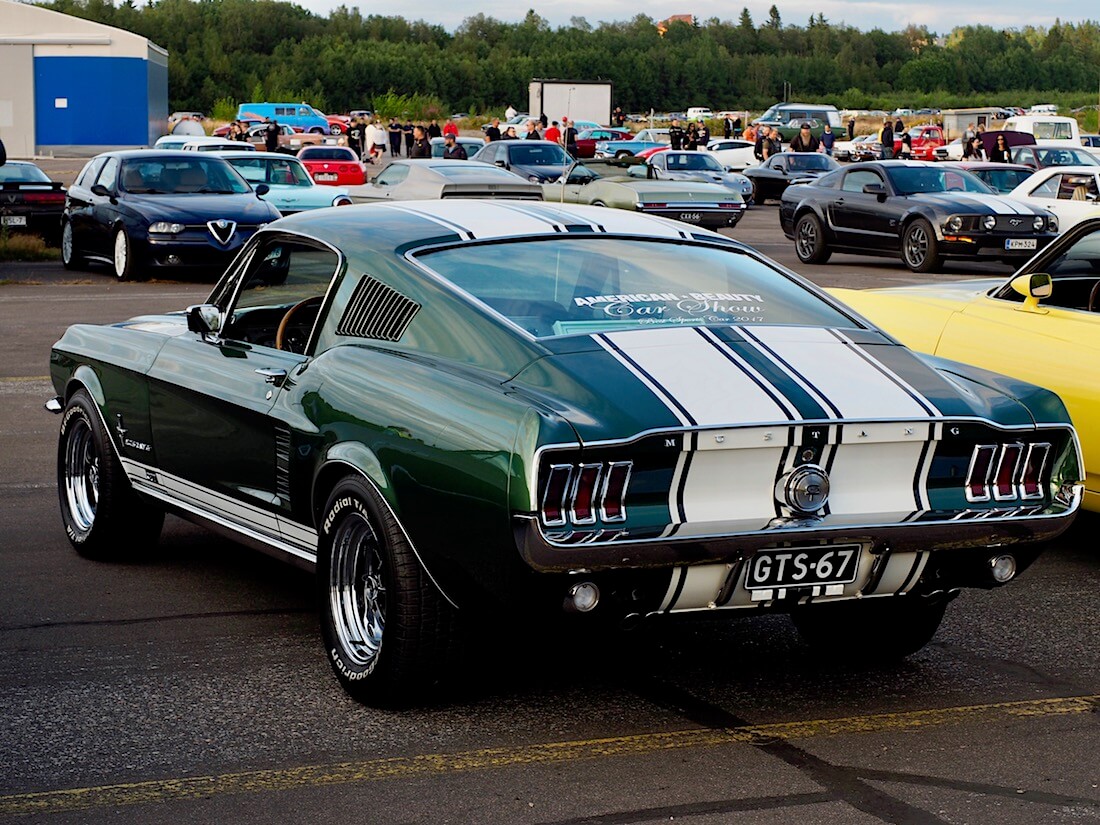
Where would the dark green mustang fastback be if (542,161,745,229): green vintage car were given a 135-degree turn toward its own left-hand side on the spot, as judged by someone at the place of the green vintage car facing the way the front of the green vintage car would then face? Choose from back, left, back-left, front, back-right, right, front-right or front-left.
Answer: front

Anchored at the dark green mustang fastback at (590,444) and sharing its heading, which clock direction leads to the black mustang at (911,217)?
The black mustang is roughly at 2 o'clock from the dark green mustang fastback.

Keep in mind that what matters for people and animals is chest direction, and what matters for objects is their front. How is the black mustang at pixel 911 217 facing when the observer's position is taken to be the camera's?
facing the viewer and to the right of the viewer

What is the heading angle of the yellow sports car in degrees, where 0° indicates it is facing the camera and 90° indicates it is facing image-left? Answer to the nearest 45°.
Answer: approximately 135°

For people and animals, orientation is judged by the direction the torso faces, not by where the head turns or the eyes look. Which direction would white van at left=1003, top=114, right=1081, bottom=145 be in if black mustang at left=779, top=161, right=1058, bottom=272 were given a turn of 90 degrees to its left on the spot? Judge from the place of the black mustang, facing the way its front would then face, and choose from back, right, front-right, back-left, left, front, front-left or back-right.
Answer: front-left

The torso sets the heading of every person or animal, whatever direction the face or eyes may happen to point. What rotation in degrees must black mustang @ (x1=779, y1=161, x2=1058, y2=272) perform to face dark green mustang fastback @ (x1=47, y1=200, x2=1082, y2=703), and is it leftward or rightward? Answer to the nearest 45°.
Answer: approximately 45° to its right

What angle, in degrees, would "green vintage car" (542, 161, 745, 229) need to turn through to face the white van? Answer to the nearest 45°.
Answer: approximately 90° to its right

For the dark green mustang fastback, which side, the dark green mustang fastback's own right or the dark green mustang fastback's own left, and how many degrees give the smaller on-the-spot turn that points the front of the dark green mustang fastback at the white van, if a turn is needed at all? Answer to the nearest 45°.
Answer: approximately 45° to the dark green mustang fastback's own right

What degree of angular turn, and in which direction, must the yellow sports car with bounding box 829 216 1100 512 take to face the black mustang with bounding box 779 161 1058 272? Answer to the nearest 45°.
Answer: approximately 45° to its right

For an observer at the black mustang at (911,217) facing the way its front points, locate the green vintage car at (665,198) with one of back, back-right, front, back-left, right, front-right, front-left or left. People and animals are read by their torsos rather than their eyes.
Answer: back

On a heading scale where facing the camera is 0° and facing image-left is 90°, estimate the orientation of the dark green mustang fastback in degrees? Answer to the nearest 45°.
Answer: approximately 135°

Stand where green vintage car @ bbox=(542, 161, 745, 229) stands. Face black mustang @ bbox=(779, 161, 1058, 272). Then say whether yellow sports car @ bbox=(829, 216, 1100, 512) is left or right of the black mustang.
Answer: right

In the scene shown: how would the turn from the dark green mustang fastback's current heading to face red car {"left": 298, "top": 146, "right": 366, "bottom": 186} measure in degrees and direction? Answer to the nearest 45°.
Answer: approximately 45° to its right
